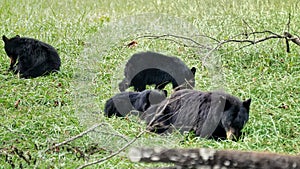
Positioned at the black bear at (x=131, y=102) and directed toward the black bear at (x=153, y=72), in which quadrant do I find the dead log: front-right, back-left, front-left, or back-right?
back-right

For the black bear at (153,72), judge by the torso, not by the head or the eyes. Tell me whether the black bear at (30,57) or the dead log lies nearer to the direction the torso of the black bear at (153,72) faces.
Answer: the dead log

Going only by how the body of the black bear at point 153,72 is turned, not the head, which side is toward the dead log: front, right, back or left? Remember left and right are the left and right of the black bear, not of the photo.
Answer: right

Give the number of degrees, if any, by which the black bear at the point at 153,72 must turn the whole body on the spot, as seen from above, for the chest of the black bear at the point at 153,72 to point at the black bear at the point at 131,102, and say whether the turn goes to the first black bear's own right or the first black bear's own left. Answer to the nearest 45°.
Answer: approximately 90° to the first black bear's own right
